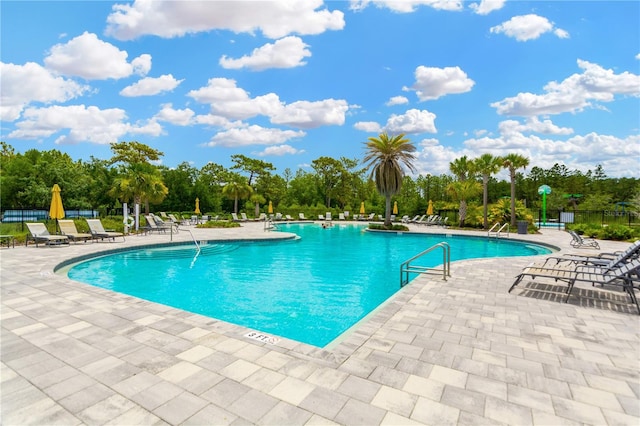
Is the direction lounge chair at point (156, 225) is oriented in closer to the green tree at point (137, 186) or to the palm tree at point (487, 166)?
the palm tree

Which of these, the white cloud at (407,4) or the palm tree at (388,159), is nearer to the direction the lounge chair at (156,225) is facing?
the palm tree

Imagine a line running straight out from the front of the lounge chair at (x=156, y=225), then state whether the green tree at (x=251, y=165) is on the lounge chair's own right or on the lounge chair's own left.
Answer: on the lounge chair's own left

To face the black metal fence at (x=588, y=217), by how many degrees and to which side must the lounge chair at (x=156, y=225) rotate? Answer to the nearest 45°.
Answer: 0° — it already faces it

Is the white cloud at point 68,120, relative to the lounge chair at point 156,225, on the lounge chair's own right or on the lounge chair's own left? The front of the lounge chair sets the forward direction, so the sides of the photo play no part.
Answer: on the lounge chair's own left

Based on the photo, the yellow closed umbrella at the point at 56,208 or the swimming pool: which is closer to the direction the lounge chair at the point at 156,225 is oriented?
the swimming pool

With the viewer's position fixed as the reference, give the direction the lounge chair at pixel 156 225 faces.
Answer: facing to the right of the viewer

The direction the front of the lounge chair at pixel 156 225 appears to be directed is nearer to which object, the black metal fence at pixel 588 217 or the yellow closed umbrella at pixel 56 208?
the black metal fence

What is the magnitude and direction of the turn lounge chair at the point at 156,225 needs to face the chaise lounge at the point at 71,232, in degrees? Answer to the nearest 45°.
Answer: approximately 135° to its right
